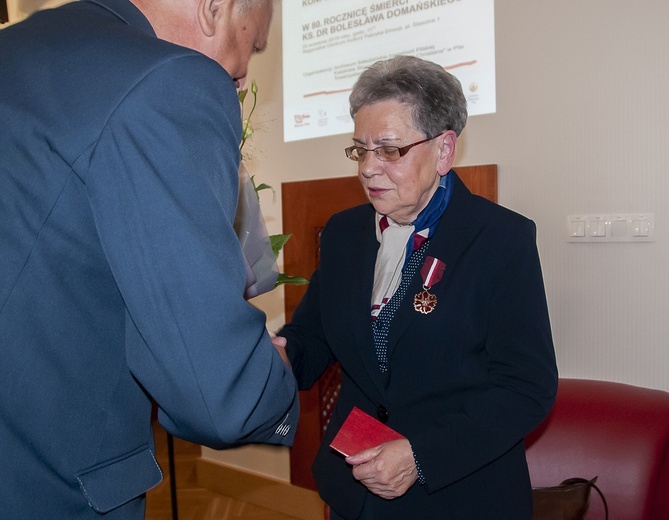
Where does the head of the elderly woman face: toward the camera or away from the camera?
toward the camera

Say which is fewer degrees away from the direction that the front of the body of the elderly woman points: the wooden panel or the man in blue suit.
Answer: the man in blue suit

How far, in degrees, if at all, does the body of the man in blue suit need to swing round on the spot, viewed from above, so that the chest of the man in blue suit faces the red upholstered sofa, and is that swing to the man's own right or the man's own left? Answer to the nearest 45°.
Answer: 0° — they already face it

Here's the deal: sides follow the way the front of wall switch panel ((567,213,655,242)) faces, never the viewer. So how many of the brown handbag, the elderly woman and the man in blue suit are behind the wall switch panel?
0

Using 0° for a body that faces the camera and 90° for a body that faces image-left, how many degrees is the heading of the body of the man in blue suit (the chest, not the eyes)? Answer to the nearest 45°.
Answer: approximately 225°

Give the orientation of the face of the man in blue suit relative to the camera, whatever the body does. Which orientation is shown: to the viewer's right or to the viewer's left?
to the viewer's right

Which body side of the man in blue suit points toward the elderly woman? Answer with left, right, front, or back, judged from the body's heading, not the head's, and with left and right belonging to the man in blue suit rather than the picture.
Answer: front

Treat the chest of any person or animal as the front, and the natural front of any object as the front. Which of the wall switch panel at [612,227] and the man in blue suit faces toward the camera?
the wall switch panel

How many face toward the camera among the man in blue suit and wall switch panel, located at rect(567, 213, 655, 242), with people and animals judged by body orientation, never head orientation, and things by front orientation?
1

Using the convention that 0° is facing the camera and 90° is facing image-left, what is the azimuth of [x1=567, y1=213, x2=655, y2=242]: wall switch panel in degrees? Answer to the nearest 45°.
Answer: approximately 0°

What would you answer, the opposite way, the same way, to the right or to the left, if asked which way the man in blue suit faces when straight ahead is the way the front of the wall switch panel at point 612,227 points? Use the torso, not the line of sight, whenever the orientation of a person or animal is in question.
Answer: the opposite way
